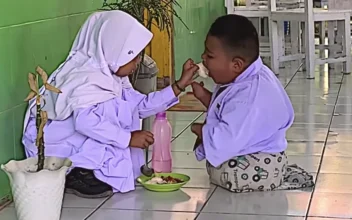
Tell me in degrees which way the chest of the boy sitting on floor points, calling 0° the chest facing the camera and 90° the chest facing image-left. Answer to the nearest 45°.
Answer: approximately 90°

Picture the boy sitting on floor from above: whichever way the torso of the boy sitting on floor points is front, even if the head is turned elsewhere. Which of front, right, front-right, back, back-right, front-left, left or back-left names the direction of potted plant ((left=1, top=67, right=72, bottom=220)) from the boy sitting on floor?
front-left

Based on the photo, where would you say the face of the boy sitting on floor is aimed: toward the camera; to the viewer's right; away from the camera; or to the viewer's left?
to the viewer's left

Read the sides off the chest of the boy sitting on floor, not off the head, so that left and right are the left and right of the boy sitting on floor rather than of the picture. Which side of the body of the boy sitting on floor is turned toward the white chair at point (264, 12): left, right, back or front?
right

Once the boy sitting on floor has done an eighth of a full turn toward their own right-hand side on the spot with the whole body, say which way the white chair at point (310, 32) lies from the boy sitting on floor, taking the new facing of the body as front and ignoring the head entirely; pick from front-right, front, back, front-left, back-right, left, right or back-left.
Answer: front-right

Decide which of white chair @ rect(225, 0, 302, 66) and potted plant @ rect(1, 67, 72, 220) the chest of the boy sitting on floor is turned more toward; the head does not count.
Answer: the potted plant

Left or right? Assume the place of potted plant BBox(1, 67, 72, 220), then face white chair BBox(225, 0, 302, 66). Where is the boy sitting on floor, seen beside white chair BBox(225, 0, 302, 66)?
right
